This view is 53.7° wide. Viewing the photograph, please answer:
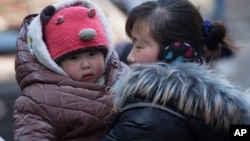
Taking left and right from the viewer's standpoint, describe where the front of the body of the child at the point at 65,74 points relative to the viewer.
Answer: facing the viewer and to the right of the viewer
